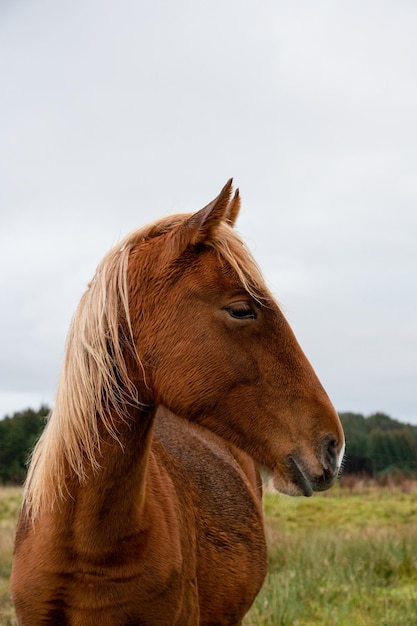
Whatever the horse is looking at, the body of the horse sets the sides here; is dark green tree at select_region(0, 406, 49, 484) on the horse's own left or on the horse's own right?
on the horse's own right

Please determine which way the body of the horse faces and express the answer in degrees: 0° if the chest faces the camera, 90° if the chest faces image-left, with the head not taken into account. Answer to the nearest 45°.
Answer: approximately 45°
